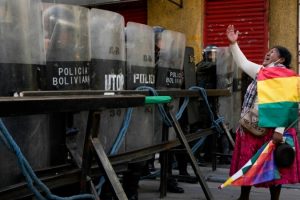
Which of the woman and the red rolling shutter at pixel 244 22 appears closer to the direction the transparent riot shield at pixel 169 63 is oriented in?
the woman

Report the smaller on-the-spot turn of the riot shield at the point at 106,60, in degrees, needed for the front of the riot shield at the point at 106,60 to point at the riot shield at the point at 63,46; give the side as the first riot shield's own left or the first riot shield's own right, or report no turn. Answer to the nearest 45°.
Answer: approximately 90° to the first riot shield's own right

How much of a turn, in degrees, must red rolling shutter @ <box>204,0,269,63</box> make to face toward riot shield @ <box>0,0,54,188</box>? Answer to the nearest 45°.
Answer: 0° — it already faces it

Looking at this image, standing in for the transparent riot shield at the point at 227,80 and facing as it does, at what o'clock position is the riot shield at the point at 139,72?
The riot shield is roughly at 2 o'clock from the transparent riot shield.
